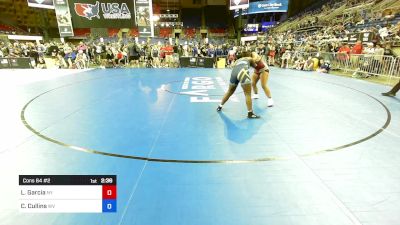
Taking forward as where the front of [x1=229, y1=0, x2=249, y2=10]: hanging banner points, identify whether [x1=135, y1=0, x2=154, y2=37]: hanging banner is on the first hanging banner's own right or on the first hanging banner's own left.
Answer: on the first hanging banner's own right

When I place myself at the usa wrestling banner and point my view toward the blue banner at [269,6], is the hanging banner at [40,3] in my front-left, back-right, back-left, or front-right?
back-left

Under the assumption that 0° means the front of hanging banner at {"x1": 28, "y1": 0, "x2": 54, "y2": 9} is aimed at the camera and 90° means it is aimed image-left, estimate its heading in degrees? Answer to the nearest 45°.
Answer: approximately 0°

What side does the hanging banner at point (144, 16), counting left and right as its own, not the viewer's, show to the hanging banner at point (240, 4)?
left

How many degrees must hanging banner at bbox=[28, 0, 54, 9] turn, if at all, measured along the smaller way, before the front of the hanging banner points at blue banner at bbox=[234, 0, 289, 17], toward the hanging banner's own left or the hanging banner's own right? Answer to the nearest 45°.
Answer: approximately 90° to the hanging banner's own left

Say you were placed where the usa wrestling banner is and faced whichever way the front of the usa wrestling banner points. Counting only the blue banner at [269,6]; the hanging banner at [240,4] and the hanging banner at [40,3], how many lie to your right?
1

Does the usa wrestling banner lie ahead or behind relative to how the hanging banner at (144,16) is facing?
behind

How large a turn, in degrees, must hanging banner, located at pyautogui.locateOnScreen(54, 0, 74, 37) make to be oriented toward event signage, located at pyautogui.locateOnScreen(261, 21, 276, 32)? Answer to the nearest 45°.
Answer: approximately 135° to its left

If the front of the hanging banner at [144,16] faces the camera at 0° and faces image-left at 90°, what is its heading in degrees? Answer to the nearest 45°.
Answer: approximately 0°
